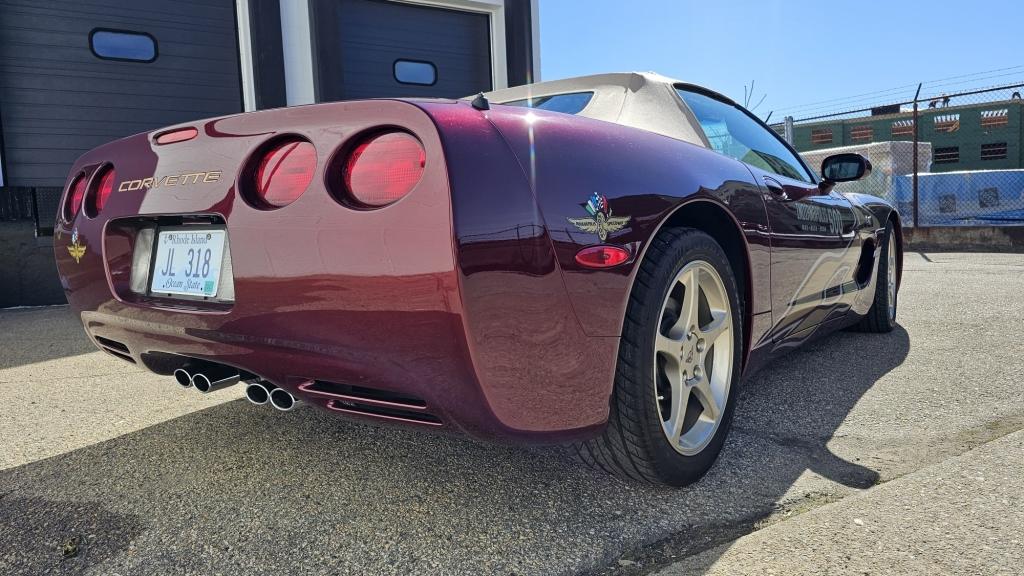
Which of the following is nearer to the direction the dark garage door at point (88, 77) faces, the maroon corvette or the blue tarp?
the maroon corvette

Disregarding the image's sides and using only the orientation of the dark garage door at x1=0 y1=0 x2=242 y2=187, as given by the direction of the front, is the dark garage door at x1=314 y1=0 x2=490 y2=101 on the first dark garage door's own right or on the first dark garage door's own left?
on the first dark garage door's own left

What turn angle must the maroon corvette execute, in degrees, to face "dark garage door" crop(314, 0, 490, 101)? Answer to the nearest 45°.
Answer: approximately 45° to its left

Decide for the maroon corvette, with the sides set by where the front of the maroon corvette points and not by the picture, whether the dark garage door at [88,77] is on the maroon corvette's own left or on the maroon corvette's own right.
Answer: on the maroon corvette's own left

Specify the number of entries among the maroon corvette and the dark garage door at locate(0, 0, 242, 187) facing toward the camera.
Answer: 1

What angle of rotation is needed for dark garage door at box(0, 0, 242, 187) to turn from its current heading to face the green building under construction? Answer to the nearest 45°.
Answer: approximately 90° to its left

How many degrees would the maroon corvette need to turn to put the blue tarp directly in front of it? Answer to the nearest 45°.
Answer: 0° — it already faces it

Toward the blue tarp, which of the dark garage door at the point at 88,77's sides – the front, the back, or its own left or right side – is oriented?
left

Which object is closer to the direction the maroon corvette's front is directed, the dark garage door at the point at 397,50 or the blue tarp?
the blue tarp

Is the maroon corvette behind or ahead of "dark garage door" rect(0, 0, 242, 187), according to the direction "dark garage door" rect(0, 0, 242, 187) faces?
ahead

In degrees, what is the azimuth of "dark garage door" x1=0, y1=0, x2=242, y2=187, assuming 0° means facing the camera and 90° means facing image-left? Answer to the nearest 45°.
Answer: approximately 0°

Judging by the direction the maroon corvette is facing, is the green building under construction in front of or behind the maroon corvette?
in front

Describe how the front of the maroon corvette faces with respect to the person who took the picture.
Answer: facing away from the viewer and to the right of the viewer
